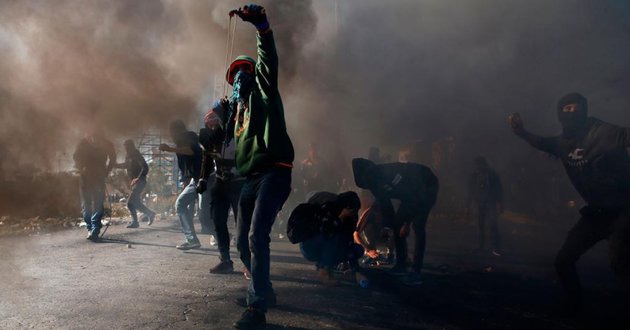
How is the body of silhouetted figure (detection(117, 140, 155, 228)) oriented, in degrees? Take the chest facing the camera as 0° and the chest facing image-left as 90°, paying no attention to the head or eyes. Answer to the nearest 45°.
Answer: approximately 90°

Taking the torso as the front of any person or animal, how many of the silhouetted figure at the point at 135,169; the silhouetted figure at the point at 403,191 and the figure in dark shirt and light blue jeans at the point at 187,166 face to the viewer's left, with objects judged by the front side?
3

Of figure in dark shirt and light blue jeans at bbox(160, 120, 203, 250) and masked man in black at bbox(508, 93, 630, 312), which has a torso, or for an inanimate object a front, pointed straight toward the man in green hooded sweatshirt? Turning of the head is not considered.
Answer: the masked man in black

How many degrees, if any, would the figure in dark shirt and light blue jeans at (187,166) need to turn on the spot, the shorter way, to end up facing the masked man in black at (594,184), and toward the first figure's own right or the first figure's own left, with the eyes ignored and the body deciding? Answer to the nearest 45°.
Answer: approximately 135° to the first figure's own left

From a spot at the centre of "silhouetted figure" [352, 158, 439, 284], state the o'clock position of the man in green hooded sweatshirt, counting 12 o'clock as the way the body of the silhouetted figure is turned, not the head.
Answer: The man in green hooded sweatshirt is roughly at 10 o'clock from the silhouetted figure.

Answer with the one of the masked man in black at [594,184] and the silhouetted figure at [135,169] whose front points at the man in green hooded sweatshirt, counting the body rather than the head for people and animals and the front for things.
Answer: the masked man in black

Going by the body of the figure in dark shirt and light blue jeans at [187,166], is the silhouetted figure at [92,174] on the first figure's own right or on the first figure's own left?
on the first figure's own right

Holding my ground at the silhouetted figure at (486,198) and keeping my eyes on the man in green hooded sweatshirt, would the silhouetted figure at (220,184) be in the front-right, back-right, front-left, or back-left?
front-right

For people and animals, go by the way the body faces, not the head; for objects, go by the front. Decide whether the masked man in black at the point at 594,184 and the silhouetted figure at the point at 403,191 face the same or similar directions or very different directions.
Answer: same or similar directions

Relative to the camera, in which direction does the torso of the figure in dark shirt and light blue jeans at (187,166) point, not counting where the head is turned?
to the viewer's left

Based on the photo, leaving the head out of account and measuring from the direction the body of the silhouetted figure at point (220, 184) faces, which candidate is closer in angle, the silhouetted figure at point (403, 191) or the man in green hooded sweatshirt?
the man in green hooded sweatshirt

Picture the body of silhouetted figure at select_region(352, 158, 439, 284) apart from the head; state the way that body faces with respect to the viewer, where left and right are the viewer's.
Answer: facing to the left of the viewer

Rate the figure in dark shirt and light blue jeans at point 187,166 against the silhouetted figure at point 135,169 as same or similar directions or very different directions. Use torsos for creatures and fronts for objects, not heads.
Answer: same or similar directions

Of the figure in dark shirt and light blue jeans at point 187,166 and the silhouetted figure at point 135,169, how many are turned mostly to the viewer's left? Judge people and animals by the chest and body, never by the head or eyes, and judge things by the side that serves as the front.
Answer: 2

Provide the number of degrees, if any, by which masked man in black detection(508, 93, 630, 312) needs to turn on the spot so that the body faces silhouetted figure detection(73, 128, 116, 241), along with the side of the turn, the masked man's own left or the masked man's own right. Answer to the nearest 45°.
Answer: approximately 45° to the masked man's own right
